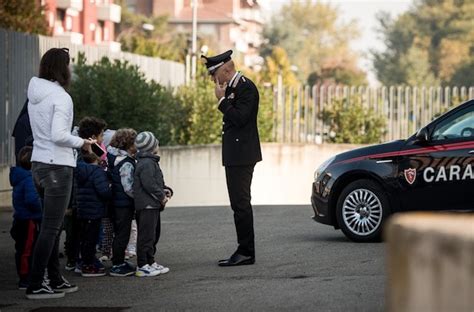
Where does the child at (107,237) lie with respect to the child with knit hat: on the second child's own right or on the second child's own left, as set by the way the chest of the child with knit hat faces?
on the second child's own left

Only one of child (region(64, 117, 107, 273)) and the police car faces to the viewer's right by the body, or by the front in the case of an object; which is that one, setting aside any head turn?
the child

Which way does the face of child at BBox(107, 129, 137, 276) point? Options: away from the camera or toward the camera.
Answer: away from the camera

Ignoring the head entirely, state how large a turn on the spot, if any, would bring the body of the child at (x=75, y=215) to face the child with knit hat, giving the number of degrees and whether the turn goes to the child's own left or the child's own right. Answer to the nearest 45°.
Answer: approximately 45° to the child's own right

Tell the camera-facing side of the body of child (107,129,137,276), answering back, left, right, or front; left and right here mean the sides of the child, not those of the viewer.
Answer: right

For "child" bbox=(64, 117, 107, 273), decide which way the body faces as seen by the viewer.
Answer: to the viewer's right

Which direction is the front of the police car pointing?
to the viewer's left

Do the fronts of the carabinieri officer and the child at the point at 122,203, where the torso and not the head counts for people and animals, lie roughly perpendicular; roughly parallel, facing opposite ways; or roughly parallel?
roughly parallel, facing opposite ways

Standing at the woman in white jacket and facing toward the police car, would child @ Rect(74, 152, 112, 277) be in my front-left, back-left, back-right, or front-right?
front-left

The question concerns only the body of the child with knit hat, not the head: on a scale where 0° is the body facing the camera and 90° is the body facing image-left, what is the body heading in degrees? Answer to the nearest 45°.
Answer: approximately 270°

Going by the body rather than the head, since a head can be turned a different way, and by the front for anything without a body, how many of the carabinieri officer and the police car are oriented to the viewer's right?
0

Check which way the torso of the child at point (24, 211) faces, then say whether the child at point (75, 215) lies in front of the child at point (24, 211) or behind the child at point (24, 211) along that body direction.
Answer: in front

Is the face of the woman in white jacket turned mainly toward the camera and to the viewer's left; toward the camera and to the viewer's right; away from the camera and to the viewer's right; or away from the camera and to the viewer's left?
away from the camera and to the viewer's right
